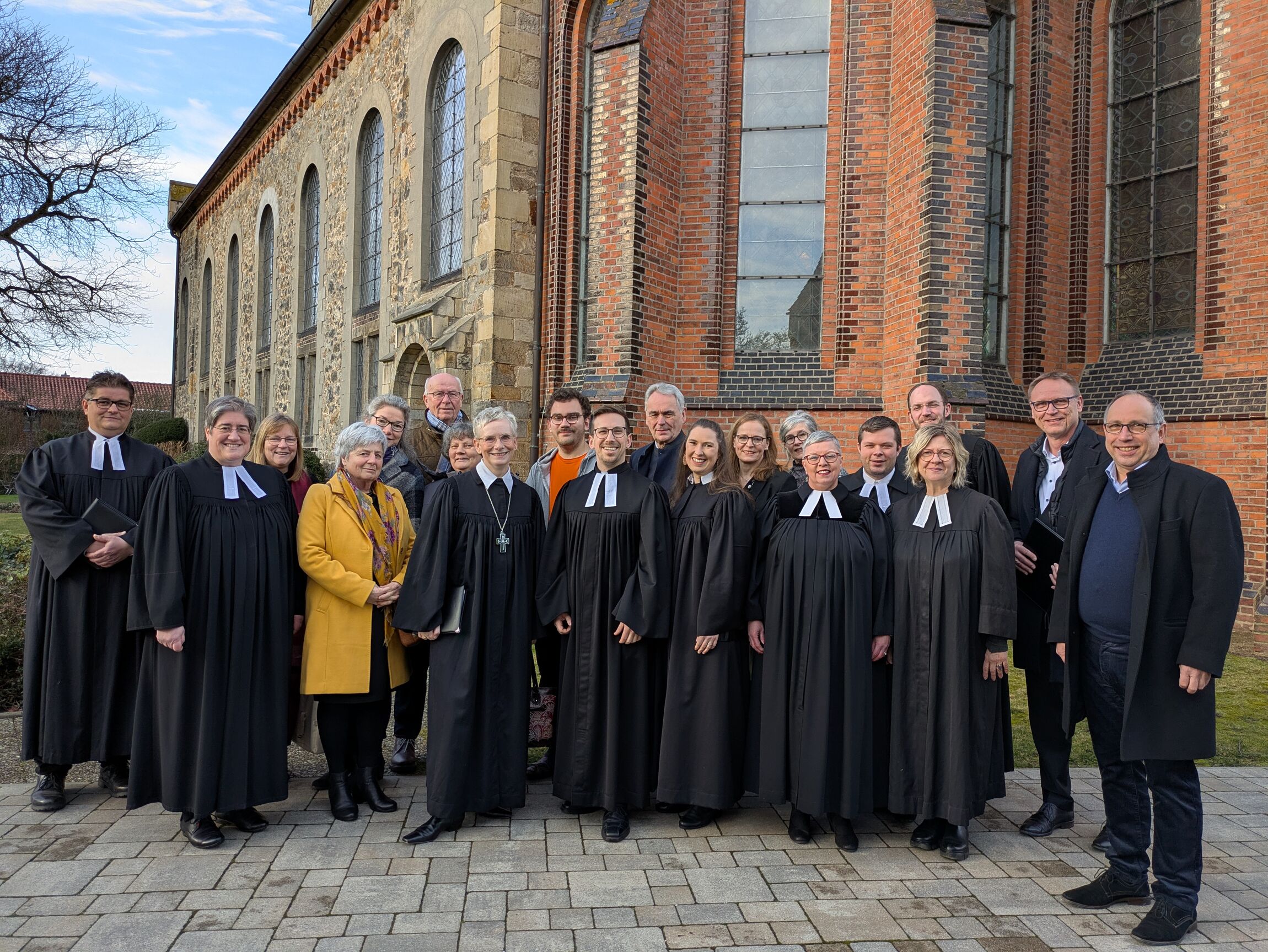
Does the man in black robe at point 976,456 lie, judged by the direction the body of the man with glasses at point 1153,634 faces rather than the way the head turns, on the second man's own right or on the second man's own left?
on the second man's own right

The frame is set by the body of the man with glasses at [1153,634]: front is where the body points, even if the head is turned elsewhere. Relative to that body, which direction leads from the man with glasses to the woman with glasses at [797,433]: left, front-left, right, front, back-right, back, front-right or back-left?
right

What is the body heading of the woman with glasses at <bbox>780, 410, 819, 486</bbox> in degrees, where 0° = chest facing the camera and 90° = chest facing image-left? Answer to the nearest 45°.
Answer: approximately 0°

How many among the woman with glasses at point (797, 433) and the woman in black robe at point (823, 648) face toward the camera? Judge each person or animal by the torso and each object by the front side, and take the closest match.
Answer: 2

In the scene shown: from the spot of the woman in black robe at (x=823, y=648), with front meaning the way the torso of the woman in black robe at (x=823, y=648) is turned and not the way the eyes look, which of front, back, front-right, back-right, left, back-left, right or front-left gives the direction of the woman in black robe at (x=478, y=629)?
right

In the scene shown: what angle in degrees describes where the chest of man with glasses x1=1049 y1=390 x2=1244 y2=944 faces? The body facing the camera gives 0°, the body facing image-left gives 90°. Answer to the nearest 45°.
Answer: approximately 45°
